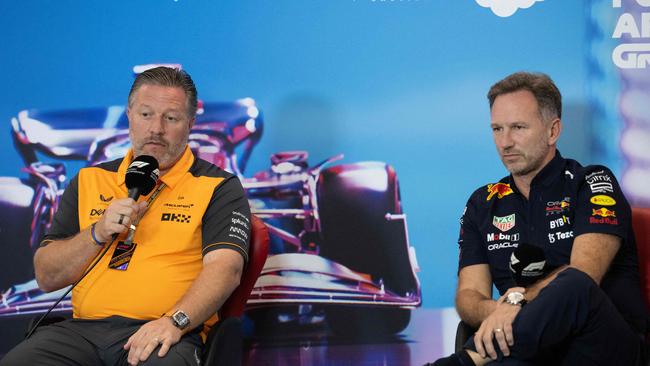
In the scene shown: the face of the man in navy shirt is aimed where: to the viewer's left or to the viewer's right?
to the viewer's left

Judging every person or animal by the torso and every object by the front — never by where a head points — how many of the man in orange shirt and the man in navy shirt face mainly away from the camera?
0

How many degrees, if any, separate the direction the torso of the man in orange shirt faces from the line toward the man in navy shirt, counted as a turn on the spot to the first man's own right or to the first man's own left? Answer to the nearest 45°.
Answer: approximately 135° to the first man's own left

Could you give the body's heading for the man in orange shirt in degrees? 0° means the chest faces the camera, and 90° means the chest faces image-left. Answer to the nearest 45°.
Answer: approximately 45°

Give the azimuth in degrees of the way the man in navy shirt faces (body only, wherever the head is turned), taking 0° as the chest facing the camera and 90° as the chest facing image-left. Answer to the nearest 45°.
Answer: approximately 45°

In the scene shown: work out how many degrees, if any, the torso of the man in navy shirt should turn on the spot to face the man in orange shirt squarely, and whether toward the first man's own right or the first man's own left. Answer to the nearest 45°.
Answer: approximately 45° to the first man's own right
